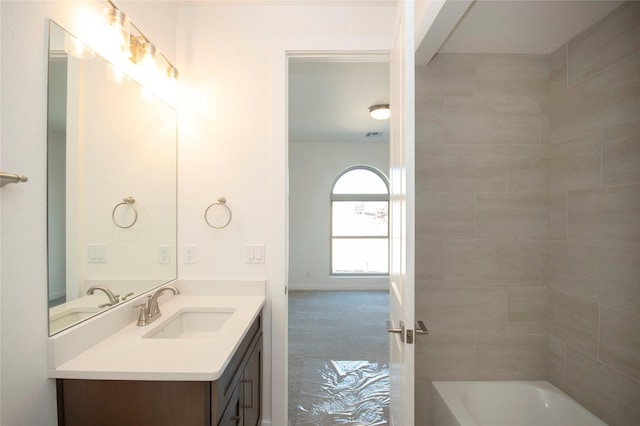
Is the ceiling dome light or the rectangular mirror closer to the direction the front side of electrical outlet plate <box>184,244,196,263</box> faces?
the rectangular mirror

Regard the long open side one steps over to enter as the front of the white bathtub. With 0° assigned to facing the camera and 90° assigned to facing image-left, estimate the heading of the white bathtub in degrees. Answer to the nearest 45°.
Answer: approximately 90°

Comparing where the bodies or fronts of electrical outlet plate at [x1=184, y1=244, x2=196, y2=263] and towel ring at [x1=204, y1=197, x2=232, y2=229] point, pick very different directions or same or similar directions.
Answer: same or similar directions

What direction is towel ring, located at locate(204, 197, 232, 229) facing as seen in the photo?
toward the camera

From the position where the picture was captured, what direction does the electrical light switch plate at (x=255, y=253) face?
facing the viewer

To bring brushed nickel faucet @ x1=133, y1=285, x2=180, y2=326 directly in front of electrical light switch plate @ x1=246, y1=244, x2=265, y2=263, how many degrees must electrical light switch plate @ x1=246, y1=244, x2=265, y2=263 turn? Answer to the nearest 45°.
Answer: approximately 45° to its right

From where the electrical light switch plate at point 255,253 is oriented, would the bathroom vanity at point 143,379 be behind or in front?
in front

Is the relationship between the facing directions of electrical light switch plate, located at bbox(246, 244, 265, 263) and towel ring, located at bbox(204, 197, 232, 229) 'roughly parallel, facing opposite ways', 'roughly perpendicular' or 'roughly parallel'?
roughly parallel

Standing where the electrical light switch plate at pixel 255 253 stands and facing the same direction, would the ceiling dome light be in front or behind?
behind
